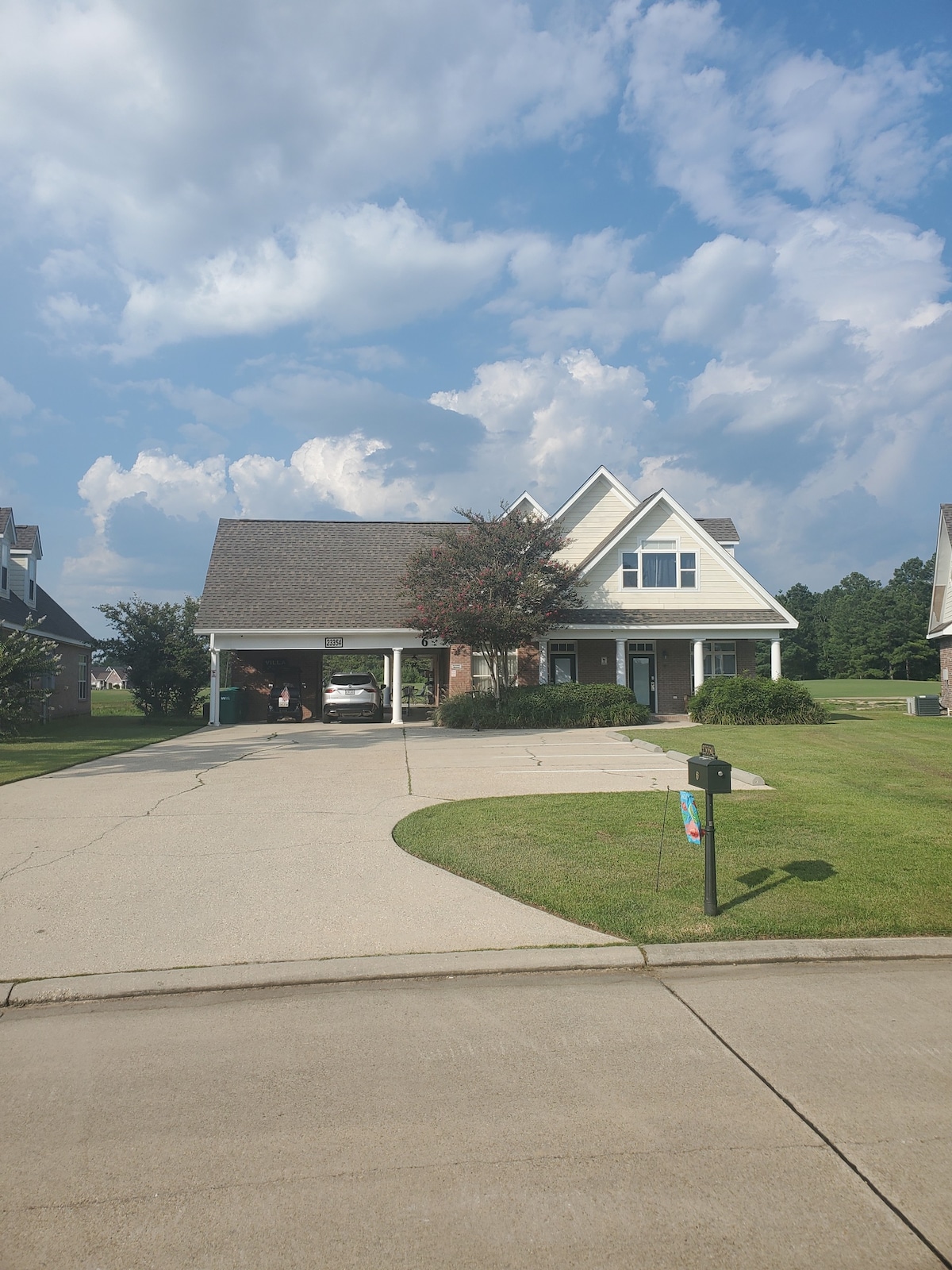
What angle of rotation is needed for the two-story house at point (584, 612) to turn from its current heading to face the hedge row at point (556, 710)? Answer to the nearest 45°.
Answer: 0° — it already faces it

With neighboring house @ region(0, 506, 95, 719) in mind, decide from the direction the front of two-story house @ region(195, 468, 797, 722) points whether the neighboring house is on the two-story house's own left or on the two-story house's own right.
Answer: on the two-story house's own right

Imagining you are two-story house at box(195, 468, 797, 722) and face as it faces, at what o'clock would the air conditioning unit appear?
The air conditioning unit is roughly at 9 o'clock from the two-story house.

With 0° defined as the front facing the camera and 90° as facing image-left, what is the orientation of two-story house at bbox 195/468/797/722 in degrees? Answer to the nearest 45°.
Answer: approximately 0°

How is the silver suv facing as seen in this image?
away from the camera

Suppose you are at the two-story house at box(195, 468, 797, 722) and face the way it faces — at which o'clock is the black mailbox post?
The black mailbox post is roughly at 12 o'clock from the two-story house.

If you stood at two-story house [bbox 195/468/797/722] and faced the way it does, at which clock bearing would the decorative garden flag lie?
The decorative garden flag is roughly at 12 o'clock from the two-story house.

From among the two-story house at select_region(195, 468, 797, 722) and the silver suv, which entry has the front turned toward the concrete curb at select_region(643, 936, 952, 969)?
the two-story house

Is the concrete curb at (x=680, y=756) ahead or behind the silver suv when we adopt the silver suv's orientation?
behind

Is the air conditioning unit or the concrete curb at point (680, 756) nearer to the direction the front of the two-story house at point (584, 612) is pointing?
the concrete curb
